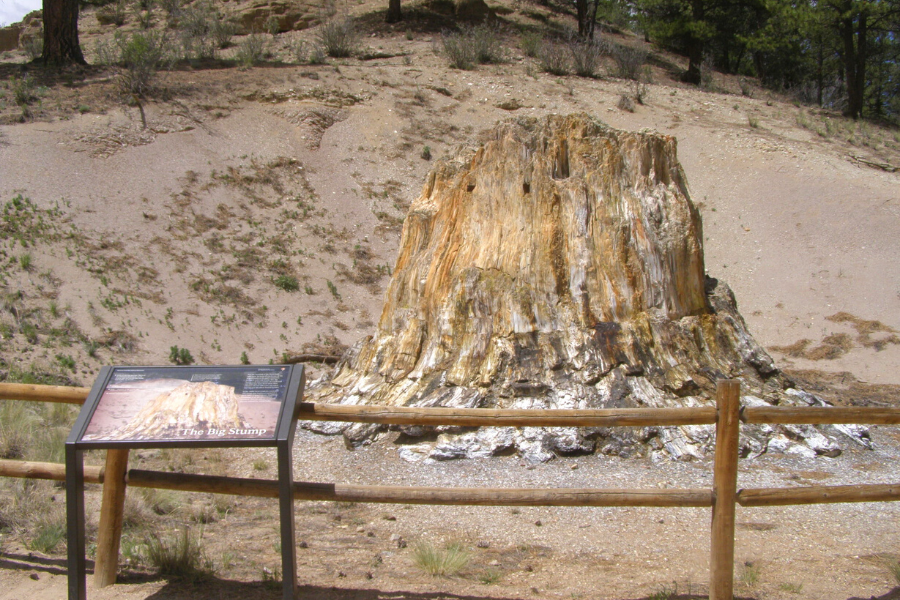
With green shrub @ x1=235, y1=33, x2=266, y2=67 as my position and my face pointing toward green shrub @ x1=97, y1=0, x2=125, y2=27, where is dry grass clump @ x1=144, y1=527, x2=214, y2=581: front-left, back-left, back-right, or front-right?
back-left

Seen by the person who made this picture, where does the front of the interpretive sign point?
facing the viewer

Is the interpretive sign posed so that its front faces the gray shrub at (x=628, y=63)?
no

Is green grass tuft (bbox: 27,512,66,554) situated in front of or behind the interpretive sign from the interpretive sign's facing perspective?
behind

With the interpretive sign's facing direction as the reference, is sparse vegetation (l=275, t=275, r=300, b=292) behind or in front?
behind

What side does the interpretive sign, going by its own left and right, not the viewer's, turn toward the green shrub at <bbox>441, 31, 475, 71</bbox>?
back

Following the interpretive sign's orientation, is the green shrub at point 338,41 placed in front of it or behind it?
behind

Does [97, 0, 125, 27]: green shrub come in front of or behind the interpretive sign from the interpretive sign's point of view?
behind

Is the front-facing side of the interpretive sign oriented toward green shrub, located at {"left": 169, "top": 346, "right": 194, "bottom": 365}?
no

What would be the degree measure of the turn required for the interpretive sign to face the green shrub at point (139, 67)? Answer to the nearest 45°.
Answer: approximately 180°

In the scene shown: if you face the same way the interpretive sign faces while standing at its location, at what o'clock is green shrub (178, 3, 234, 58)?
The green shrub is roughly at 6 o'clock from the interpretive sign.

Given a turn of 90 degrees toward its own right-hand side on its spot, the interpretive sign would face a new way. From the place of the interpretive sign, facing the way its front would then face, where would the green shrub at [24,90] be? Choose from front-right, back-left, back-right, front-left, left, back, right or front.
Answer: right

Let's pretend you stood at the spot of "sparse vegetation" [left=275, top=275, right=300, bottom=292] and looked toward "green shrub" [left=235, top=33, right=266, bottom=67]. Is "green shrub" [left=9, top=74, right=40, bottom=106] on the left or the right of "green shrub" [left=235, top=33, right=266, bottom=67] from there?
left
